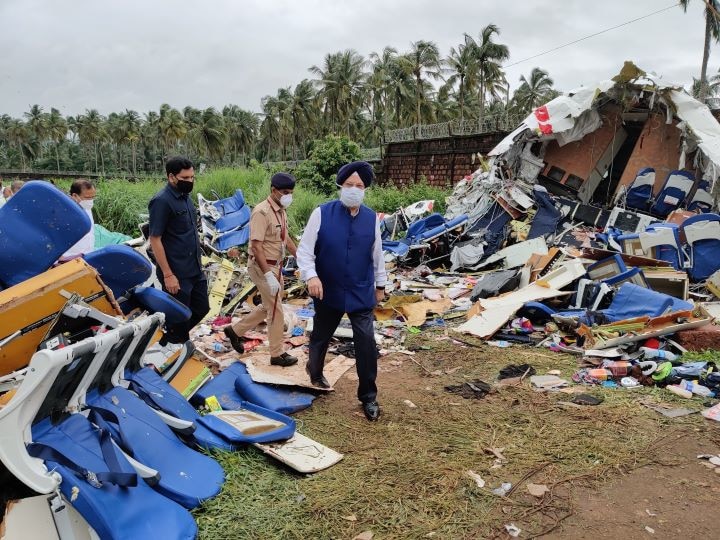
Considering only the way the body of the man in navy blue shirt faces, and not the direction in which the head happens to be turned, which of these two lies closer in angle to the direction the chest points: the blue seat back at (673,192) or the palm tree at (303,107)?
the blue seat back

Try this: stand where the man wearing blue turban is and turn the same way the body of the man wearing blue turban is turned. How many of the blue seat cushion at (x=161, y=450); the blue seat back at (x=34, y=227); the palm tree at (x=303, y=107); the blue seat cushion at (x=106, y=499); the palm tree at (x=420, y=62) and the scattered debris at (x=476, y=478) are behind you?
2

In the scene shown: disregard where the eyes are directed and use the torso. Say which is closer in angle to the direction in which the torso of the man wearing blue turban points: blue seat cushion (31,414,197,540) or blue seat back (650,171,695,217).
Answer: the blue seat cushion

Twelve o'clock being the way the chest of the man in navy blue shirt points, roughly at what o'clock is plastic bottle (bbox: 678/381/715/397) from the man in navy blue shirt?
The plastic bottle is roughly at 11 o'clock from the man in navy blue shirt.

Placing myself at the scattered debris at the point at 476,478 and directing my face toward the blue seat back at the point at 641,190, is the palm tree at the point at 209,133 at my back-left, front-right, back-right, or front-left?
front-left

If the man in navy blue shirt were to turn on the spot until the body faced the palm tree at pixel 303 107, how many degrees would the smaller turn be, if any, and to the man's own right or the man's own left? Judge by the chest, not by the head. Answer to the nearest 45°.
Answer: approximately 135° to the man's own left

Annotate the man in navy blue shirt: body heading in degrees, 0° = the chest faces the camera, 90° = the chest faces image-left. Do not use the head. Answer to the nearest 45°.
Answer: approximately 315°

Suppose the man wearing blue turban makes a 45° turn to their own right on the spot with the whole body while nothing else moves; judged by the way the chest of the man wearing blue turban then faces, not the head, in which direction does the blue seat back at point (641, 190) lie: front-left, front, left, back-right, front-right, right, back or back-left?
back

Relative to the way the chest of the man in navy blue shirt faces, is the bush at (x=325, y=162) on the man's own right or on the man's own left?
on the man's own left

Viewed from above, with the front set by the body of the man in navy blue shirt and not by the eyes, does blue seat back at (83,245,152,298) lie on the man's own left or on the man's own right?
on the man's own right

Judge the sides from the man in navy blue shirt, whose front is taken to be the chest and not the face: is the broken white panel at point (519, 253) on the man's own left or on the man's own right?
on the man's own left

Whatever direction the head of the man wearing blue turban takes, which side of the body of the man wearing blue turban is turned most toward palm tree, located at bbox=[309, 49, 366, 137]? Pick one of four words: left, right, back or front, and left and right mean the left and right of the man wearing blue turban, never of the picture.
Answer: back

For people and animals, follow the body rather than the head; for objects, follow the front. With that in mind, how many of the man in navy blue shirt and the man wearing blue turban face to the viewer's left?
0

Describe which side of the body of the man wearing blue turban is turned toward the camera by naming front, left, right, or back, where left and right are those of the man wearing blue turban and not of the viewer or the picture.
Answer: front

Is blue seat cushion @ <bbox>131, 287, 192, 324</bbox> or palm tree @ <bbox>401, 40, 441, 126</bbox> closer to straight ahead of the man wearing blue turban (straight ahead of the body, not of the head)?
the blue seat cushion

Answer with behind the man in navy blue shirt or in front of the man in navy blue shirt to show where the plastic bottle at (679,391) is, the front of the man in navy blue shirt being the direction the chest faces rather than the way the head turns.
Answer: in front

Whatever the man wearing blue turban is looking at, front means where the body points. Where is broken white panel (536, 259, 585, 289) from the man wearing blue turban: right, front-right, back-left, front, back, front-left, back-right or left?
back-left

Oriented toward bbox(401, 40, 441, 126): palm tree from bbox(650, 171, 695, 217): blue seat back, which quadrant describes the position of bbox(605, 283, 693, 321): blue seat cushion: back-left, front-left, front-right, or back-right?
back-left
